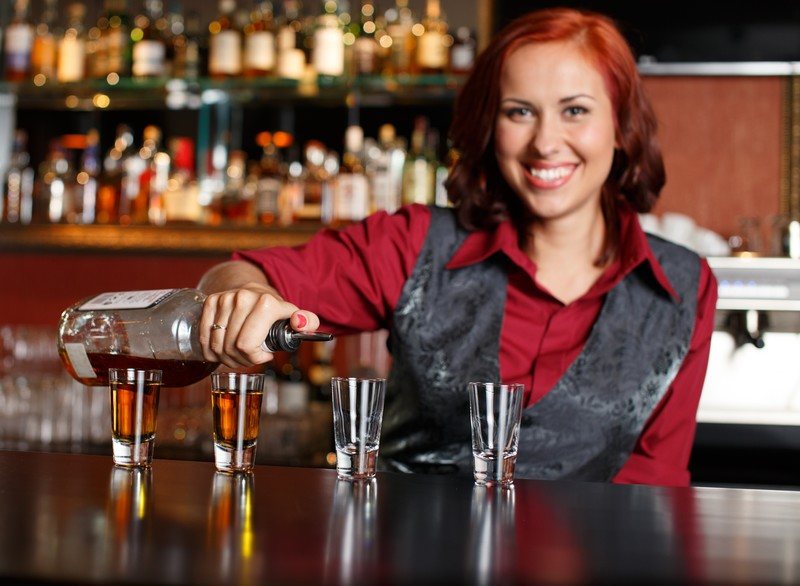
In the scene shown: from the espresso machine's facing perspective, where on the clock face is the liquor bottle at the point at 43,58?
The liquor bottle is roughly at 3 o'clock from the espresso machine.

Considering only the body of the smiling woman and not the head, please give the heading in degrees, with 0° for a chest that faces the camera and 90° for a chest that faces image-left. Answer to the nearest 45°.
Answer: approximately 0°

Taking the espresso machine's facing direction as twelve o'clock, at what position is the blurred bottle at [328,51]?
The blurred bottle is roughly at 3 o'clock from the espresso machine.

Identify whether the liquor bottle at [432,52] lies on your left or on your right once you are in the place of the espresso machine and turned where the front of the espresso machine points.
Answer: on your right

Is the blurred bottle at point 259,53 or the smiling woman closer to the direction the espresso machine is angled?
the smiling woman

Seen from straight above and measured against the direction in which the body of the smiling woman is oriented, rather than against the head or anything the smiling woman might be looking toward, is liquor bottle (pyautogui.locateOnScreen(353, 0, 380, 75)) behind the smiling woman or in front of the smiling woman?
behind

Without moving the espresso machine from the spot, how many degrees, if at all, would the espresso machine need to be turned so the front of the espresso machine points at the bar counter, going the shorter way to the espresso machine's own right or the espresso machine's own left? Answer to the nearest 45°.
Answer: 0° — it already faces it

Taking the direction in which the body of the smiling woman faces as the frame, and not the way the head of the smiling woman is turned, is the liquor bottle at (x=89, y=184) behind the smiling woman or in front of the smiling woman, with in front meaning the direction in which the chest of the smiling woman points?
behind

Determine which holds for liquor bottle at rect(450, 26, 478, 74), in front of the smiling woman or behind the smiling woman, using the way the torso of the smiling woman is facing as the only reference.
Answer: behind

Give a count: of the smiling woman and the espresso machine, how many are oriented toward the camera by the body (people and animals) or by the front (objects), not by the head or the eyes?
2
